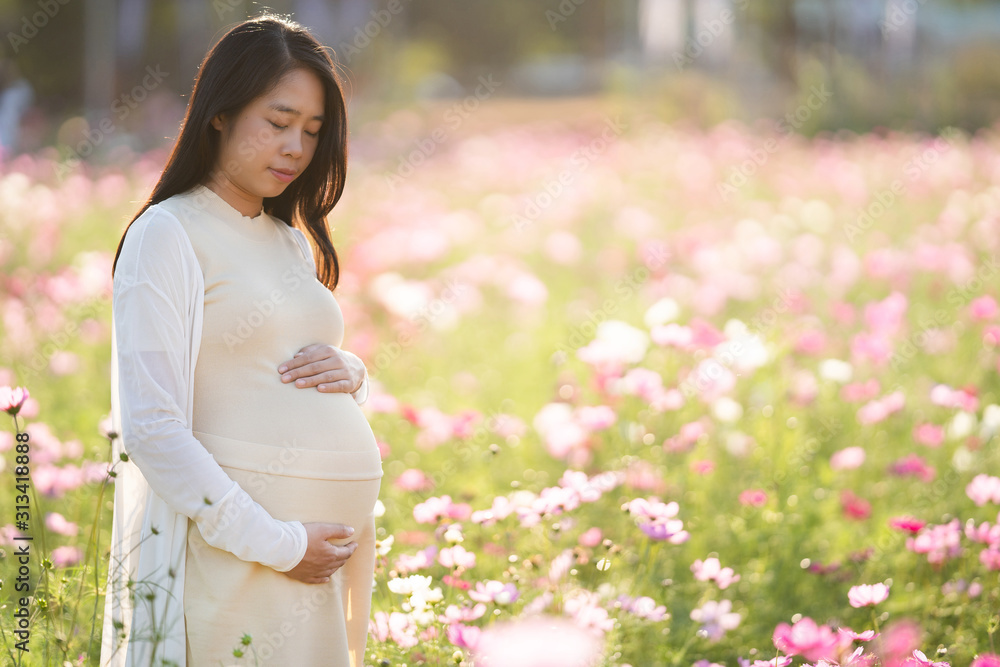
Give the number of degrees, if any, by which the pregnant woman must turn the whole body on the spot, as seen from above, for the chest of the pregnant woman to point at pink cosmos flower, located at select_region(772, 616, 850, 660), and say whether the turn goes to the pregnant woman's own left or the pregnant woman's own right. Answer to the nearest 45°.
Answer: approximately 45° to the pregnant woman's own left

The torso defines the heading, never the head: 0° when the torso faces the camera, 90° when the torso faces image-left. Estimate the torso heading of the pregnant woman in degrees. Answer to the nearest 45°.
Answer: approximately 315°

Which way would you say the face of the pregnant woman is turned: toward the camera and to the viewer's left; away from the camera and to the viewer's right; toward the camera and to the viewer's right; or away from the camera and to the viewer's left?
toward the camera and to the viewer's right

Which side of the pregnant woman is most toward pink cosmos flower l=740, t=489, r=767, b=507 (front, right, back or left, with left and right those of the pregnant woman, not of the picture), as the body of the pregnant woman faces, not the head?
left

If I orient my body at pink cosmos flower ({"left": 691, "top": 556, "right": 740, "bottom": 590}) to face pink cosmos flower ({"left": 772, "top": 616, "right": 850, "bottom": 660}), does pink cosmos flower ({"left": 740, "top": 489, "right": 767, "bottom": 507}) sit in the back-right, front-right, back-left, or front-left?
back-left

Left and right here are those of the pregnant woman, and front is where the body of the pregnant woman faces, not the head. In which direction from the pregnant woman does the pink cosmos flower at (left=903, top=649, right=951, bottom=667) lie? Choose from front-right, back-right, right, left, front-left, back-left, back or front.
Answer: front-left

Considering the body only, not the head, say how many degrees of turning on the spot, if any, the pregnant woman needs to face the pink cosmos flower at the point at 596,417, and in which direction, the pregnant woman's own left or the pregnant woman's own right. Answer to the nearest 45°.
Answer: approximately 90° to the pregnant woman's own left

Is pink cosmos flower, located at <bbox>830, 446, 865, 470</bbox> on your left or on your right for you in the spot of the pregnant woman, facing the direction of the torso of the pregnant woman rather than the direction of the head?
on your left
